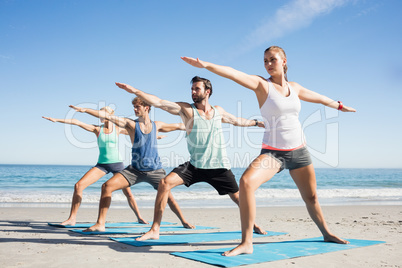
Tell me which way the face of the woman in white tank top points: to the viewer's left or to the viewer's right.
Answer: to the viewer's left

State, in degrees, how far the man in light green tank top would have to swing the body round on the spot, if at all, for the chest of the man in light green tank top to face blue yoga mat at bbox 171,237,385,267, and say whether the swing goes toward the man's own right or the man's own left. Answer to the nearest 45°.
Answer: approximately 45° to the man's own left

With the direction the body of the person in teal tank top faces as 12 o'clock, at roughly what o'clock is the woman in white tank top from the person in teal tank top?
The woman in white tank top is roughly at 11 o'clock from the person in teal tank top.

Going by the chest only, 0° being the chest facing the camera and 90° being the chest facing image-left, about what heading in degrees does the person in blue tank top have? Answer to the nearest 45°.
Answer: approximately 0°

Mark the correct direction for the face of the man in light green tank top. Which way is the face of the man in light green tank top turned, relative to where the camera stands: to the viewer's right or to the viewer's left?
to the viewer's left

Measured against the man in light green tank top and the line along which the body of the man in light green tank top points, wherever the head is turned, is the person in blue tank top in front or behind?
behind

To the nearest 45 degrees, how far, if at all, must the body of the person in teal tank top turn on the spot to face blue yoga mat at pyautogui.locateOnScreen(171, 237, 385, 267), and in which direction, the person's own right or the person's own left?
approximately 45° to the person's own left

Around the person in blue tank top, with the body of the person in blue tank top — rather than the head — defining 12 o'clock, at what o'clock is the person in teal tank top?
The person in teal tank top is roughly at 5 o'clock from the person in blue tank top.

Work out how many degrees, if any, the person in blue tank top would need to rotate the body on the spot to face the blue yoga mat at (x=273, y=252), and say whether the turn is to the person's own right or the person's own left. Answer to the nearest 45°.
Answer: approximately 45° to the person's own left
